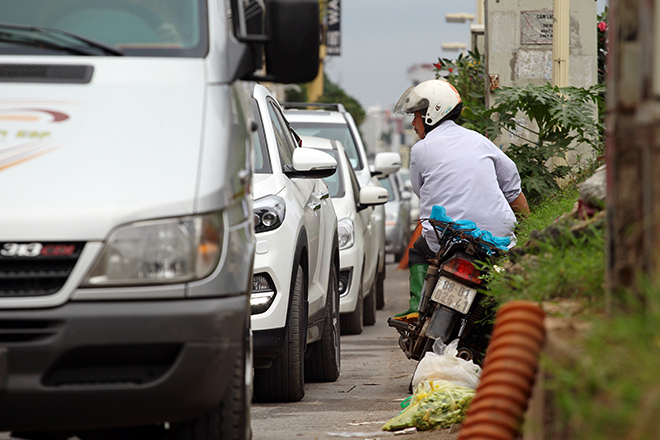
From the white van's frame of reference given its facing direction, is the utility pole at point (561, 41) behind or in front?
behind

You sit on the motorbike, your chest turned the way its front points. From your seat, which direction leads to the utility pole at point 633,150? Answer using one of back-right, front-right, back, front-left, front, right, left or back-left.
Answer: back

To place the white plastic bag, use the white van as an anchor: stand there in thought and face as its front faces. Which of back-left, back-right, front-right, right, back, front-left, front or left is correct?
back-left

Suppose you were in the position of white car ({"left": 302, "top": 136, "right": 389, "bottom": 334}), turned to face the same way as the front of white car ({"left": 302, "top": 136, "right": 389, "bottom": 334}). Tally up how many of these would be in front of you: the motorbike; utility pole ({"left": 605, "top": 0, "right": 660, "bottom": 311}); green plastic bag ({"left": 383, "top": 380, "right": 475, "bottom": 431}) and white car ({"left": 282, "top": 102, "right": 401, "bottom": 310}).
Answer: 3

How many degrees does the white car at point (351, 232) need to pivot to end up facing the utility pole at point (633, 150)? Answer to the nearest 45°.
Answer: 0° — it already faces it

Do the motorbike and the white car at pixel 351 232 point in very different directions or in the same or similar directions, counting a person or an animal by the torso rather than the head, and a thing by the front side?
very different directions

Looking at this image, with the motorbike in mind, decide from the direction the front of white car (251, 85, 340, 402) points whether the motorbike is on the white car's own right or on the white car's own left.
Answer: on the white car's own left

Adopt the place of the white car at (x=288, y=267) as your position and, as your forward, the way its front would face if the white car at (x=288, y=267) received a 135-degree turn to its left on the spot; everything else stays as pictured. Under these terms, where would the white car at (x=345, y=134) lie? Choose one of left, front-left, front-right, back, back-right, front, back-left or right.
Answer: front-left

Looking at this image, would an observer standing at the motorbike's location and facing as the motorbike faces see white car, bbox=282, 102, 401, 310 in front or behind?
in front

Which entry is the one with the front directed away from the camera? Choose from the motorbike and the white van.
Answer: the motorbike

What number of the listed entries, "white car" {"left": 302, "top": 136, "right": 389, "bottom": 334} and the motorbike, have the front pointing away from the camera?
1

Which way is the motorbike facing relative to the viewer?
away from the camera

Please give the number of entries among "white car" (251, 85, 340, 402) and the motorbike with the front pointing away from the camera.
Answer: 1

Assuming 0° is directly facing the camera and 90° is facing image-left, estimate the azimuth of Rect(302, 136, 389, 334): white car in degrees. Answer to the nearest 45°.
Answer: approximately 0°
